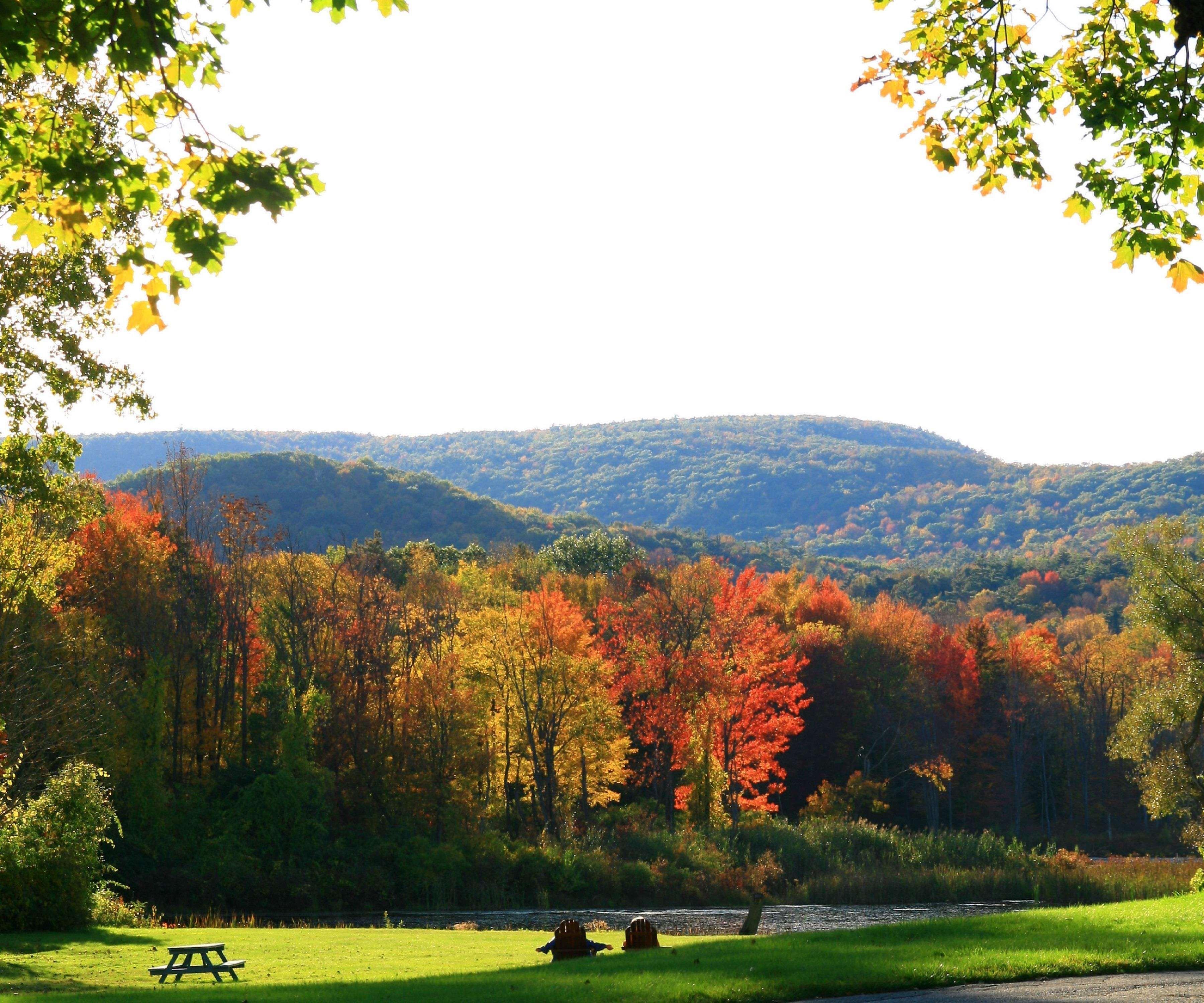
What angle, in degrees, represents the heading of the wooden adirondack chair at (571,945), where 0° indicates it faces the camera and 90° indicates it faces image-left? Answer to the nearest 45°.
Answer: approximately 180°

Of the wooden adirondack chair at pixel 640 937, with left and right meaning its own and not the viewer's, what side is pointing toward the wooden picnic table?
left

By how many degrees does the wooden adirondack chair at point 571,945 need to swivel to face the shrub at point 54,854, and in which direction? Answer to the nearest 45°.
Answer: approximately 45° to its left

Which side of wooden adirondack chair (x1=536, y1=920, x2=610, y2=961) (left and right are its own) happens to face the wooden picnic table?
left

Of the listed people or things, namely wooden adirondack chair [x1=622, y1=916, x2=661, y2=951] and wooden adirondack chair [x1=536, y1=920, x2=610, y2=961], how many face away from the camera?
2

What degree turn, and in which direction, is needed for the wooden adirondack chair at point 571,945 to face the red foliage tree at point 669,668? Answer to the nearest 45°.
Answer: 0° — it already faces it

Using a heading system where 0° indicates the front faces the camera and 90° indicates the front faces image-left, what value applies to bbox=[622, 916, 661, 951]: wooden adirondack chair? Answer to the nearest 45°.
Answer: approximately 180°

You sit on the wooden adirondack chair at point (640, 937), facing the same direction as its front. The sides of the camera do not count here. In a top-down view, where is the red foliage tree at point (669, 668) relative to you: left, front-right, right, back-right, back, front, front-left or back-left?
front

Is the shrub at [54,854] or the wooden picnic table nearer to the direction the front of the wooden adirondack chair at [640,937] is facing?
the shrub

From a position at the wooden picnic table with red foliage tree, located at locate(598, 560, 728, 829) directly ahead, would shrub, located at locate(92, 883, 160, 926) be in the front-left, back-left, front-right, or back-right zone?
front-left

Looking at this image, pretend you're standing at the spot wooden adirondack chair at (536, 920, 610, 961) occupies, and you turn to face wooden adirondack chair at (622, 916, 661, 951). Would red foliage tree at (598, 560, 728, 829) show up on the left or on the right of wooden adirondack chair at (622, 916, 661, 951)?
left

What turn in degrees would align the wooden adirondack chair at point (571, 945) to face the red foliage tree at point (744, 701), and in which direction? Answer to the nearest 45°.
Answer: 0° — it already faces it

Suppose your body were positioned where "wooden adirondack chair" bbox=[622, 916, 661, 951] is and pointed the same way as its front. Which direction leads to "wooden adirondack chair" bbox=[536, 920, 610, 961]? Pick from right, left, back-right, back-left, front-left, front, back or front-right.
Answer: back-left

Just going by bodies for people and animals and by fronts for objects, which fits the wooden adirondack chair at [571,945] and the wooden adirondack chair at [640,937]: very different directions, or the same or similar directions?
same or similar directions
